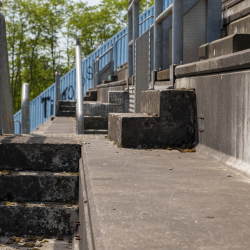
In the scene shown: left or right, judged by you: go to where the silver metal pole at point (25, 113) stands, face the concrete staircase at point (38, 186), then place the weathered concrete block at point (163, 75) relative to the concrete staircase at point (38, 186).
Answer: left

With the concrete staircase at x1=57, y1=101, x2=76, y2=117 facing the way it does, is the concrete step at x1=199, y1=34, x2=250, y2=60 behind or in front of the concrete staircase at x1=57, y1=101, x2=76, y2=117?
in front

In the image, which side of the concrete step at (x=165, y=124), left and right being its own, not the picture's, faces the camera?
left

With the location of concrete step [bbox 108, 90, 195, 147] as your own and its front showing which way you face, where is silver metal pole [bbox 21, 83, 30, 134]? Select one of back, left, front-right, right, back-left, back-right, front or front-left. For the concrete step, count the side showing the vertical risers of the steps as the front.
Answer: front-right

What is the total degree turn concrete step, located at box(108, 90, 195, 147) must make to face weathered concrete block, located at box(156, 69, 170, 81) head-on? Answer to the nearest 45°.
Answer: approximately 90° to its right

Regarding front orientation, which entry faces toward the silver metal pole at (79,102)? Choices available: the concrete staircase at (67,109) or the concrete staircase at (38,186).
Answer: the concrete staircase at (67,109)

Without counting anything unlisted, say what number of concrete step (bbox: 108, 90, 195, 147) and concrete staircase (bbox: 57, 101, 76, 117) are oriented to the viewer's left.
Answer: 1

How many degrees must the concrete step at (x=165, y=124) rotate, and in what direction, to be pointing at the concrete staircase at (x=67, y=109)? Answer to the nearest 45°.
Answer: approximately 90° to its right

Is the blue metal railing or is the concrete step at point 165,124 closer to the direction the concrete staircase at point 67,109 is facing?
the concrete step
